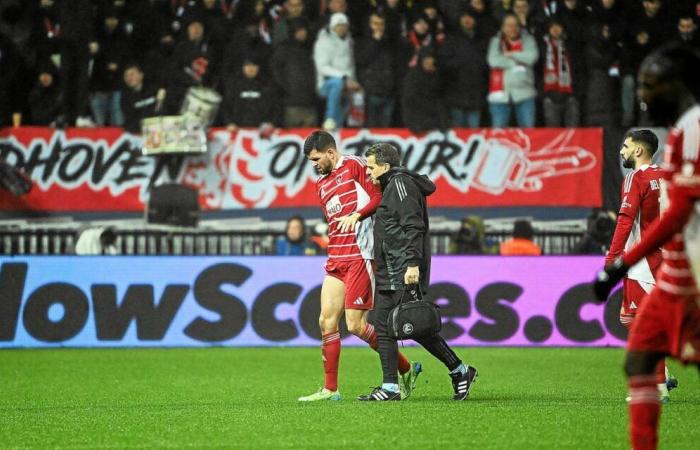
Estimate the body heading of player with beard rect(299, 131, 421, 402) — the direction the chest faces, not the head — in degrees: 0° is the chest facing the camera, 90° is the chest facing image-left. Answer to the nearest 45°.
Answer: approximately 45°

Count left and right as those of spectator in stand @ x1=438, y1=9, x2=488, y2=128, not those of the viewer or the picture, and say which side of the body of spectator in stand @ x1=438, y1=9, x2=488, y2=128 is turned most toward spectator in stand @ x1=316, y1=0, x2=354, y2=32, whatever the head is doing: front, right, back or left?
right

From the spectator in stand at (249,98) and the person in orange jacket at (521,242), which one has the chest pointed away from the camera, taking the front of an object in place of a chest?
the person in orange jacket at (521,242)

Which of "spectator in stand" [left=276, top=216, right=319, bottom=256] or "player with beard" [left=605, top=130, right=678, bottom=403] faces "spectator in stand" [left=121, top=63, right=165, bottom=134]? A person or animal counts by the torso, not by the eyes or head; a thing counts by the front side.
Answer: the player with beard

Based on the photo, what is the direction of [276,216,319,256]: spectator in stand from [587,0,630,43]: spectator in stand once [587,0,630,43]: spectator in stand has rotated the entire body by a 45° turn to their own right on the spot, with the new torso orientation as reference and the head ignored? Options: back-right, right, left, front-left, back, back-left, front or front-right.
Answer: front

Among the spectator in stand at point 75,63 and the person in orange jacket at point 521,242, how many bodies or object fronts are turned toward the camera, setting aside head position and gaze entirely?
1

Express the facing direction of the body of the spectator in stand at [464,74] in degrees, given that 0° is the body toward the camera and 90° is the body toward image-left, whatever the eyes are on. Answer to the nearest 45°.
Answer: approximately 0°

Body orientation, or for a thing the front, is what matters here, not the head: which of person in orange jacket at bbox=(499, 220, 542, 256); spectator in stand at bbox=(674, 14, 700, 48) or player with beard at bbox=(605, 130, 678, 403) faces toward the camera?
spectator in stand at bbox=(674, 14, 700, 48)

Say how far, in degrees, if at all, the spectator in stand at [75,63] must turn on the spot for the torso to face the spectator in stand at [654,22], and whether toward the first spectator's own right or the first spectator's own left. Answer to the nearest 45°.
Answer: approximately 90° to the first spectator's own left

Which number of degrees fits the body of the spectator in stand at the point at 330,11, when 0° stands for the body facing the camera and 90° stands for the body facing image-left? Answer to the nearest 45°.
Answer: approximately 0°

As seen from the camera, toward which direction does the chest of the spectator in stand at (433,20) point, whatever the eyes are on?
toward the camera

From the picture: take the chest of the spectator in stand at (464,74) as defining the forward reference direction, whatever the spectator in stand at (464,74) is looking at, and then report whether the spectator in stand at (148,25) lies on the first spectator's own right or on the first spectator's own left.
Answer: on the first spectator's own right

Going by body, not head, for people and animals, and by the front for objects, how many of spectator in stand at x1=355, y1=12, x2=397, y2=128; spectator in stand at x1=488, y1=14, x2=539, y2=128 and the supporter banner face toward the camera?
3
